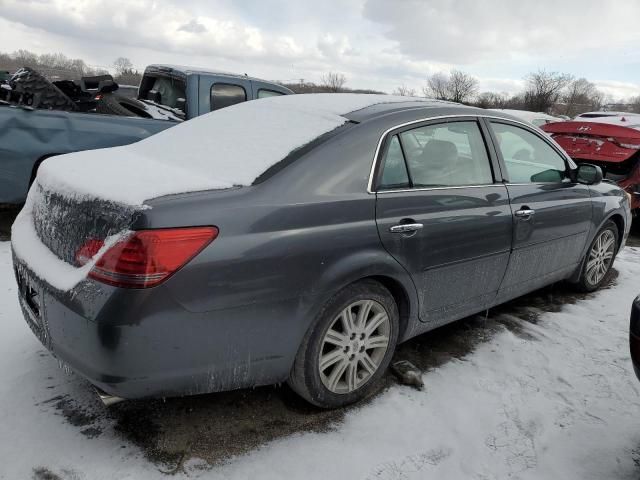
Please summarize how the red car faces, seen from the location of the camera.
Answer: facing away from the viewer and to the right of the viewer

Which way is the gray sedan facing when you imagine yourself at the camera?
facing away from the viewer and to the right of the viewer

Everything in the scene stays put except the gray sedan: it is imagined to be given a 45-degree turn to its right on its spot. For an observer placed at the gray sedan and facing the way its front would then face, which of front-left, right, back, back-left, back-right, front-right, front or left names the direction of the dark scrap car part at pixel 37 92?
back-left

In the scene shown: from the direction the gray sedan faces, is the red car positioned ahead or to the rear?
ahead

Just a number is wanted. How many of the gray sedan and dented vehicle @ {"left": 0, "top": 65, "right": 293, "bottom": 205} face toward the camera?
0

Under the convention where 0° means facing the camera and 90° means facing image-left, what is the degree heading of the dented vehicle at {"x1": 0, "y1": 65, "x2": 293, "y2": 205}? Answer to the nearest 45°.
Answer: approximately 225°

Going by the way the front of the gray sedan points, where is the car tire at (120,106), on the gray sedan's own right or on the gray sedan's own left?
on the gray sedan's own left

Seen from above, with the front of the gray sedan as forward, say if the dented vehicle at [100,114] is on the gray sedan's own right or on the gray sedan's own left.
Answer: on the gray sedan's own left

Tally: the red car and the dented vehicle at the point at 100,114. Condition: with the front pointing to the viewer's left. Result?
0
